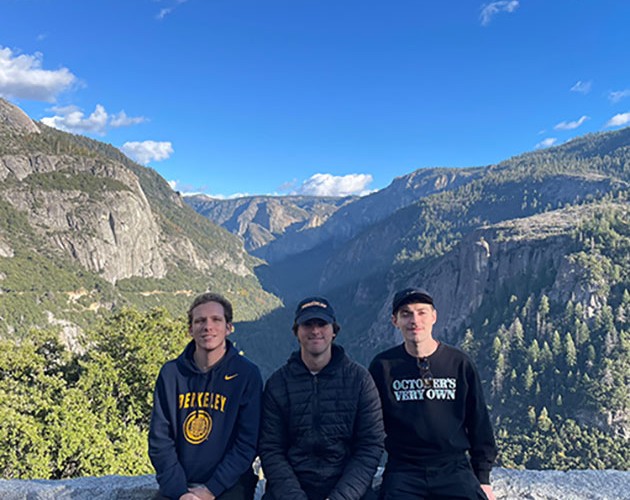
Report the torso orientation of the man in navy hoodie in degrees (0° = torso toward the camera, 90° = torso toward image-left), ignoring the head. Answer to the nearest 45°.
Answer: approximately 0°

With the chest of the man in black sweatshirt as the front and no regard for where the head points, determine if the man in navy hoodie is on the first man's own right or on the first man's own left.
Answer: on the first man's own right

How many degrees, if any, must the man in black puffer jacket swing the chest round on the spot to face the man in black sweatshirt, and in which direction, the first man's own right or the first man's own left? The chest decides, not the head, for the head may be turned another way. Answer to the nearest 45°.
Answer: approximately 90° to the first man's own left

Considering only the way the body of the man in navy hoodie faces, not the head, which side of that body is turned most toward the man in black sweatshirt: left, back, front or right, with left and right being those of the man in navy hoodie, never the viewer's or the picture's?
left

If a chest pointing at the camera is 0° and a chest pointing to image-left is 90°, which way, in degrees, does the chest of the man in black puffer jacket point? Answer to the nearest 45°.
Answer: approximately 0°

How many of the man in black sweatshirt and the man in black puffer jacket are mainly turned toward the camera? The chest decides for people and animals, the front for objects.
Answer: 2
